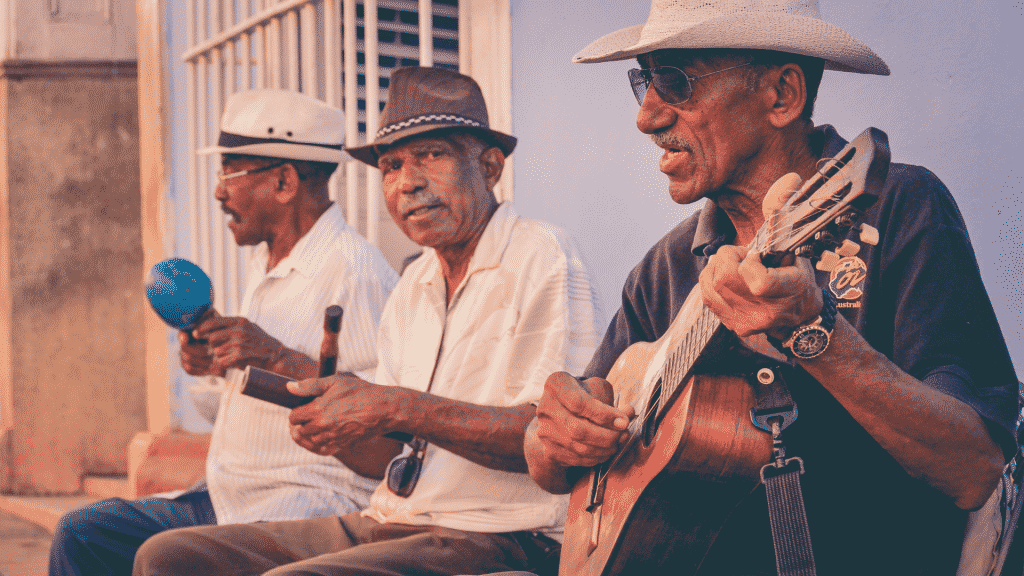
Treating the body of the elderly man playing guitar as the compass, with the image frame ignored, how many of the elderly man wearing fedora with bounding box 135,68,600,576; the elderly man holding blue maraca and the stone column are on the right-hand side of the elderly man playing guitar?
3

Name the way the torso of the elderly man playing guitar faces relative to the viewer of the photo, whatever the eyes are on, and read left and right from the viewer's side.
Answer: facing the viewer and to the left of the viewer

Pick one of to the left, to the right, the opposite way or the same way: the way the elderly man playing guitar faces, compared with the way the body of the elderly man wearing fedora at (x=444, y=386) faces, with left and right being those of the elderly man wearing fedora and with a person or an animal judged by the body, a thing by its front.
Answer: the same way

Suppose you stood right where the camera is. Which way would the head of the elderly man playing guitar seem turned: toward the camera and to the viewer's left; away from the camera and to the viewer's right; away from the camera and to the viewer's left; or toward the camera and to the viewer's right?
toward the camera and to the viewer's left

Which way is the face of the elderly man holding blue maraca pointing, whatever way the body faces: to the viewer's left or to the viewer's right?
to the viewer's left

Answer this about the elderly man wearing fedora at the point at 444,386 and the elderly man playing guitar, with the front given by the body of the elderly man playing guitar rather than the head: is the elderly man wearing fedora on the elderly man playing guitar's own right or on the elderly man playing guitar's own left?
on the elderly man playing guitar's own right

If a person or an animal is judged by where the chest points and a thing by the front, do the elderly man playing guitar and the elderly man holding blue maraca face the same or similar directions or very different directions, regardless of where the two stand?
same or similar directions

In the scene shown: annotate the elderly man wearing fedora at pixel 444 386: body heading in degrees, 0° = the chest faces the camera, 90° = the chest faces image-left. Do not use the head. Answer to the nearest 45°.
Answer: approximately 45°

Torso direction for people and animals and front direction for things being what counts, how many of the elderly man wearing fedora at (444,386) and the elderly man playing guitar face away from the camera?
0

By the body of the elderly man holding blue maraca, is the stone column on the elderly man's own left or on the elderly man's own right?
on the elderly man's own right

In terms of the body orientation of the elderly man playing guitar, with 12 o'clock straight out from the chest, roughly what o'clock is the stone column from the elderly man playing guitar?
The stone column is roughly at 3 o'clock from the elderly man playing guitar.

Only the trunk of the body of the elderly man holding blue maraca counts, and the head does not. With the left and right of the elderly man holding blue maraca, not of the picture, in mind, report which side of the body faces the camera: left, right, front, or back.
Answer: left

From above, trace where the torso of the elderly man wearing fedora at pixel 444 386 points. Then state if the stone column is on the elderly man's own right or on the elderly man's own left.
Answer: on the elderly man's own right
